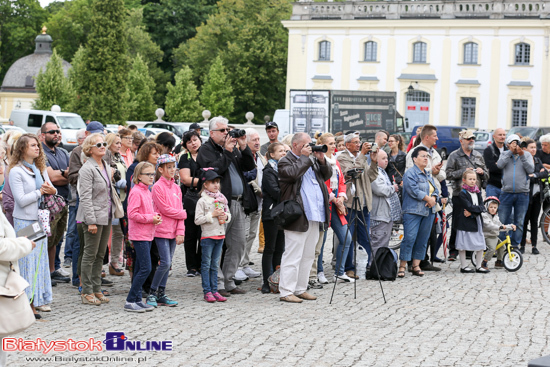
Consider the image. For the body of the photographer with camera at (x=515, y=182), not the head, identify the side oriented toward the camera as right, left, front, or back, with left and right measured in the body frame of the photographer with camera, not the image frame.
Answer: front

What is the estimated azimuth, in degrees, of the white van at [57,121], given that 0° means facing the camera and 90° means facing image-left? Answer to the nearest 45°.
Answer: approximately 315°

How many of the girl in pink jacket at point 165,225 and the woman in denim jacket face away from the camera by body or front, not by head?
0

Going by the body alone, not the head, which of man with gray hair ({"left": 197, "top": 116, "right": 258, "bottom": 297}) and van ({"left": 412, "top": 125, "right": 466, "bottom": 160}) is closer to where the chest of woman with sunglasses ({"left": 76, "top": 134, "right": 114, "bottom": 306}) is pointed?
the man with gray hair

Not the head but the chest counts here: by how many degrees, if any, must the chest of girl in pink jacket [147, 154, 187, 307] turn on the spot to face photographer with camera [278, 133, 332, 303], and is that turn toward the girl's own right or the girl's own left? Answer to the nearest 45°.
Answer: approximately 45° to the girl's own left

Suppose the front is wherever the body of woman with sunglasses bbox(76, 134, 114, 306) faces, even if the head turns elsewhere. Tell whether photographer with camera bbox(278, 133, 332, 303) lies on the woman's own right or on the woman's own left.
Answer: on the woman's own left

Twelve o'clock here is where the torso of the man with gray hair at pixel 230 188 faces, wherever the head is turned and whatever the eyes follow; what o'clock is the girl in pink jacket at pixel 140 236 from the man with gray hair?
The girl in pink jacket is roughly at 3 o'clock from the man with gray hair.

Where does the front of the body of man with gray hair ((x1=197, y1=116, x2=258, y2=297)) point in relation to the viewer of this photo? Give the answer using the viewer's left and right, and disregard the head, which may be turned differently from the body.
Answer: facing the viewer and to the right of the viewer

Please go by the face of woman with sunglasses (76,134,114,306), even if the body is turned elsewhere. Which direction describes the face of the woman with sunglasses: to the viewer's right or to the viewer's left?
to the viewer's right

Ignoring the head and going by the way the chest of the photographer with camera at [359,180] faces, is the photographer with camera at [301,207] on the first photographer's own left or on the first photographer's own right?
on the first photographer's own right
